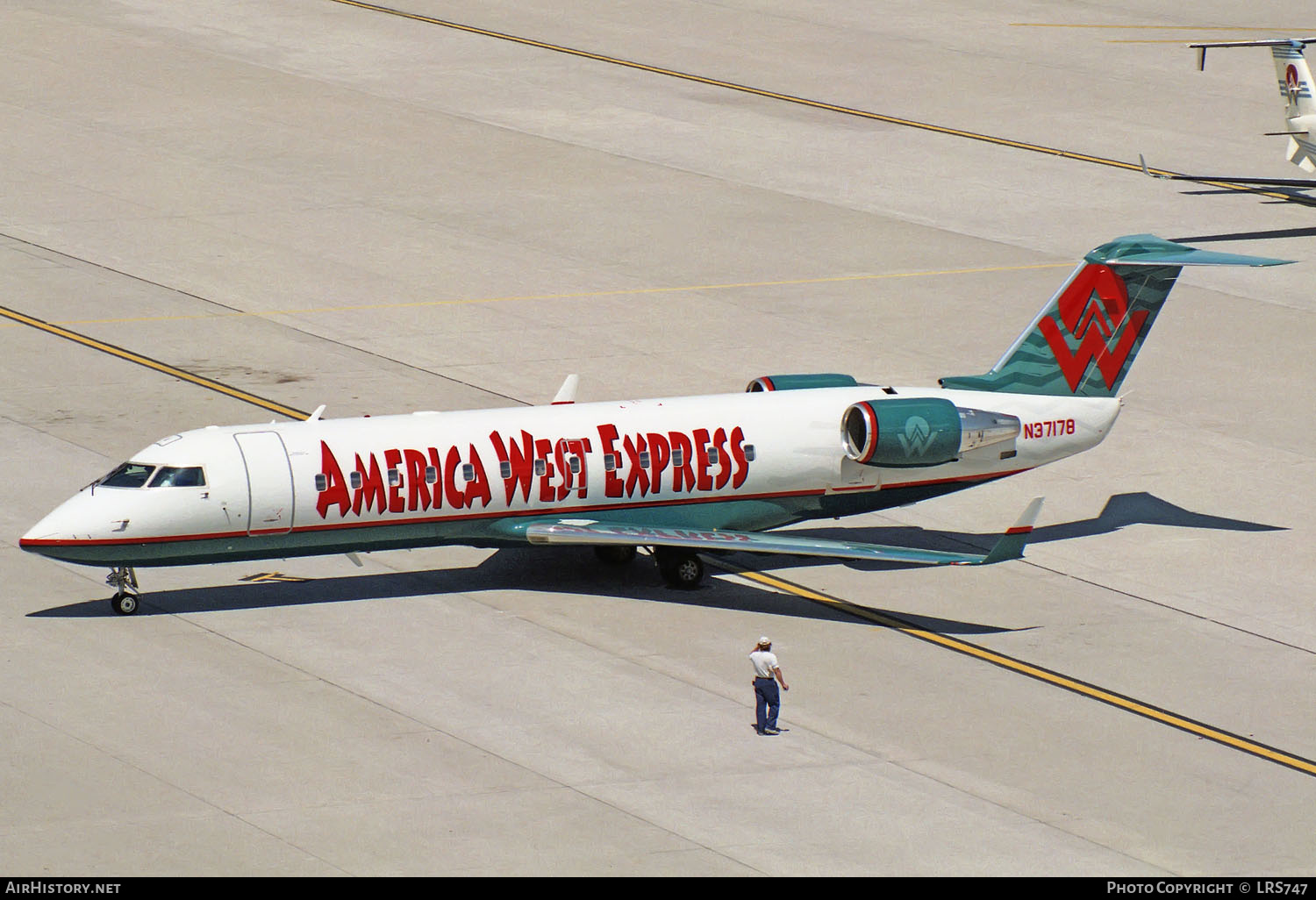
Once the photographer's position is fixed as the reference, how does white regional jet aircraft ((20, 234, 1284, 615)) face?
facing the viewer and to the left of the viewer
